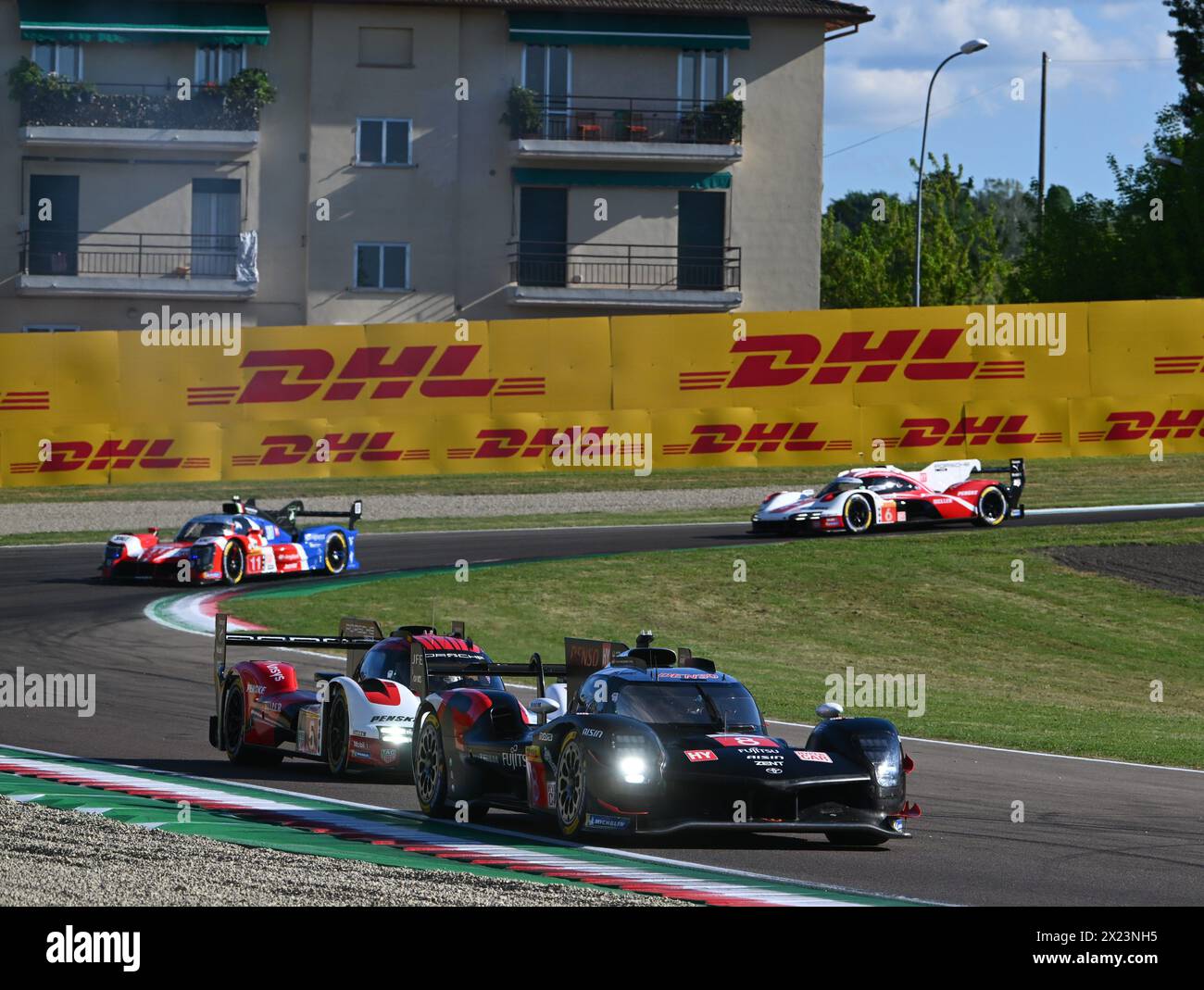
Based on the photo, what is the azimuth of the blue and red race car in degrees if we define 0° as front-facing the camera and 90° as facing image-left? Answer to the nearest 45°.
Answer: approximately 45°

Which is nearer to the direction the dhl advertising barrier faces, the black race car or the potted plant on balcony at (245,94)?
the black race car

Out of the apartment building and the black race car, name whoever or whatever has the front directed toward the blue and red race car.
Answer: the apartment building

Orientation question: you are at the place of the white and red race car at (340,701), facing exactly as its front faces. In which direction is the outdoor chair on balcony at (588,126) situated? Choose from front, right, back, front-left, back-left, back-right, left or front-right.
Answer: back-left

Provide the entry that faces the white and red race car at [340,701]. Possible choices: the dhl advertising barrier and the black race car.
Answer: the dhl advertising barrier

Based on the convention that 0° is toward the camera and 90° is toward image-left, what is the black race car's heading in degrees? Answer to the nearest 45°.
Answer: approximately 315°

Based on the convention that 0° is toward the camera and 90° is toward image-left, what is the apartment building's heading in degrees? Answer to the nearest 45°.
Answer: approximately 0°

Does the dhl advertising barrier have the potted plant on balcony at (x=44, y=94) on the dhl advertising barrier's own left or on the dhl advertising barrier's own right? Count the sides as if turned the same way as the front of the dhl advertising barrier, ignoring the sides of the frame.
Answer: on the dhl advertising barrier's own right

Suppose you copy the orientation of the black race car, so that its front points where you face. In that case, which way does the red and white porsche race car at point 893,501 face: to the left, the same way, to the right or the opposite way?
to the right

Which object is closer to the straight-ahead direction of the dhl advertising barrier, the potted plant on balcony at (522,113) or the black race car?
the black race car

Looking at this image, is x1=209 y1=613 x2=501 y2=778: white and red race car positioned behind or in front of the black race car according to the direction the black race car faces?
behind

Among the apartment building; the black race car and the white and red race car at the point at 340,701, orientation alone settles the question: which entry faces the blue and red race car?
the apartment building

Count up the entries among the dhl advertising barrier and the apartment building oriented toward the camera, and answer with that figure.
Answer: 2

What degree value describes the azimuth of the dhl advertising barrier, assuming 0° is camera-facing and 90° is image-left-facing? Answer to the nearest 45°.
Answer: approximately 0°

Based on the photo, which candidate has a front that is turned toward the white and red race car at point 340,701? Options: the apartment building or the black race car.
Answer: the apartment building
